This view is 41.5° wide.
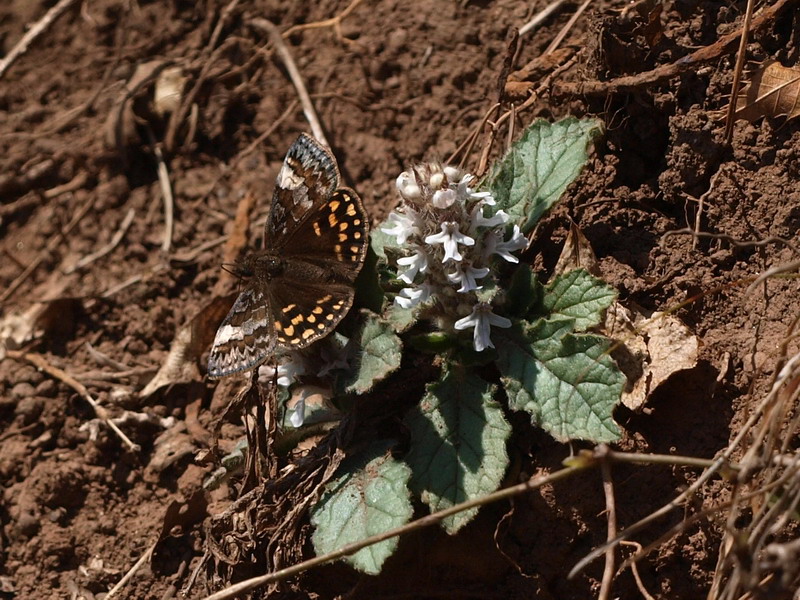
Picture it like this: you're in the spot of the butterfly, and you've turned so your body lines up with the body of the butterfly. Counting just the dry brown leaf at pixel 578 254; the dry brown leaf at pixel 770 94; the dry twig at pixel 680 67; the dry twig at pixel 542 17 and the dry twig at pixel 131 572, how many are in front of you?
1

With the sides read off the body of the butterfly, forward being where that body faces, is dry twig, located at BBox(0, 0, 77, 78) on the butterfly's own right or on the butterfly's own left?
on the butterfly's own right

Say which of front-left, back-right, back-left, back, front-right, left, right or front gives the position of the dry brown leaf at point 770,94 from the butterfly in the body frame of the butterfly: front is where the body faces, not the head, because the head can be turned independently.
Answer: back

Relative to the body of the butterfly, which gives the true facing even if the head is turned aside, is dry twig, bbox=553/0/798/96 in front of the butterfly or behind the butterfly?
behind

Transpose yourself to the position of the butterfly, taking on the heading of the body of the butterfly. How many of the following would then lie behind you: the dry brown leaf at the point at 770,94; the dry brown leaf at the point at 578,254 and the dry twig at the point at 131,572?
2

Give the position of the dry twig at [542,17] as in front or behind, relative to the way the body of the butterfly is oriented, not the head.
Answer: behind

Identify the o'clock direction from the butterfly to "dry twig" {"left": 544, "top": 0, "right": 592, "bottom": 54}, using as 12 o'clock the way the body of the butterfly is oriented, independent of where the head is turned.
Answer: The dry twig is roughly at 5 o'clock from the butterfly.

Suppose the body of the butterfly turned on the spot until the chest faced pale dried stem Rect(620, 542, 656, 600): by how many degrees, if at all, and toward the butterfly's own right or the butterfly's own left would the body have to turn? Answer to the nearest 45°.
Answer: approximately 135° to the butterfly's own left

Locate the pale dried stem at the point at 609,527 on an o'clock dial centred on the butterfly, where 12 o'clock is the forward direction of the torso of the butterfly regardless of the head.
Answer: The pale dried stem is roughly at 8 o'clock from the butterfly.

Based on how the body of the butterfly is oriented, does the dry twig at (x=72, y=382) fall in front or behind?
in front

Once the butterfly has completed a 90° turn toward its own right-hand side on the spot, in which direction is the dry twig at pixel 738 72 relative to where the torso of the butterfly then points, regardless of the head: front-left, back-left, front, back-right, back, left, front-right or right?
right

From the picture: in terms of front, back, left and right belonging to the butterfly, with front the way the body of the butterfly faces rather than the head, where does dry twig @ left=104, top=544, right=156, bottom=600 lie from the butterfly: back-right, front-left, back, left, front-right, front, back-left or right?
left

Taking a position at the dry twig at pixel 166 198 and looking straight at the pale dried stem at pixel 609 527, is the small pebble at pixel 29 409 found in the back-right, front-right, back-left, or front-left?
front-right

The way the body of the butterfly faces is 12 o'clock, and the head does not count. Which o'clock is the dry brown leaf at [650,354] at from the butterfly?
The dry brown leaf is roughly at 7 o'clock from the butterfly.

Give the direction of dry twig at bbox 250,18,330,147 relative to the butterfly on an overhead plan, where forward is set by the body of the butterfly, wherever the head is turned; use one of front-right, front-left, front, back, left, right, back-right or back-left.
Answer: right

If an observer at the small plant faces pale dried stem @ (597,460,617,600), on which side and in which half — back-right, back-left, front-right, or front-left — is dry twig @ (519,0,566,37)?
back-left

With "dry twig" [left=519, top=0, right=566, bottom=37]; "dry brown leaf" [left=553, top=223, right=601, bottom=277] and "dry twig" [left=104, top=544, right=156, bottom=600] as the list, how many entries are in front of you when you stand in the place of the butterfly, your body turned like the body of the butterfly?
1

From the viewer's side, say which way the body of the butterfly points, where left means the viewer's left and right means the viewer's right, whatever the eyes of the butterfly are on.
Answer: facing to the left of the viewer
